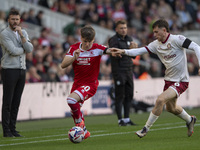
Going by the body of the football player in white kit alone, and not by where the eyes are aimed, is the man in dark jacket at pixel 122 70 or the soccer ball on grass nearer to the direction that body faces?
the soccer ball on grass

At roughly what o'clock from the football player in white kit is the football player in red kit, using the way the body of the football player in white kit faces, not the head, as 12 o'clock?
The football player in red kit is roughly at 1 o'clock from the football player in white kit.

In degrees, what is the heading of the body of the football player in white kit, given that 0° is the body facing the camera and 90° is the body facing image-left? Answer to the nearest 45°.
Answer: approximately 45°

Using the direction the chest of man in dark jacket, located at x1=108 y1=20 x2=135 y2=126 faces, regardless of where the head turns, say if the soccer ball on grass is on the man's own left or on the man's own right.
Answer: on the man's own right

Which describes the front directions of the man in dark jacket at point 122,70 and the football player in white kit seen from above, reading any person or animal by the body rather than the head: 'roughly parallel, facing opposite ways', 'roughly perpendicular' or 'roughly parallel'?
roughly perpendicular

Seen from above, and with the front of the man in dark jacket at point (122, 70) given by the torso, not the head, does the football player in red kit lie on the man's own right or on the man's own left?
on the man's own right

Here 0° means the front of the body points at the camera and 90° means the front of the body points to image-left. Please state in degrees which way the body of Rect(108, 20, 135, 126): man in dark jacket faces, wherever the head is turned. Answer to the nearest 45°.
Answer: approximately 315°

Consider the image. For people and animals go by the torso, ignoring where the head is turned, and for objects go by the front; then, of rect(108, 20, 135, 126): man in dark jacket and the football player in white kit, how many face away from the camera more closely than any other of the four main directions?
0
